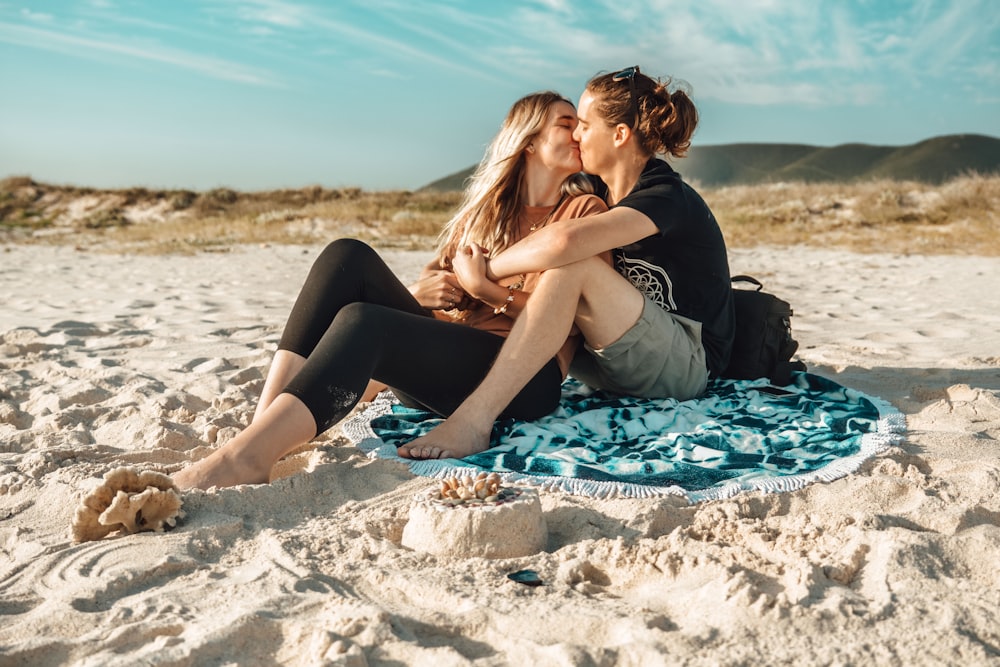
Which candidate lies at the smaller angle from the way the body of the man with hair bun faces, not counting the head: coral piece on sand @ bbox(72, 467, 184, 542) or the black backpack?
the coral piece on sand

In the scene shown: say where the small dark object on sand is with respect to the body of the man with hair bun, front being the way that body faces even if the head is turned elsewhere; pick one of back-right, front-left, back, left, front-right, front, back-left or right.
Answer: left

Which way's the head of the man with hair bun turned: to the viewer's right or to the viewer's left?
to the viewer's left

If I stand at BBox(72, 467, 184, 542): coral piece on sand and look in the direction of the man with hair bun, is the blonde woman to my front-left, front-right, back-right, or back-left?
front-left

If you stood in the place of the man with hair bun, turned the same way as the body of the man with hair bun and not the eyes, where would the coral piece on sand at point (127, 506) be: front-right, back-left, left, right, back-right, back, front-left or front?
front-left

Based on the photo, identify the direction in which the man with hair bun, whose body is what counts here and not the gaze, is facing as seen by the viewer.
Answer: to the viewer's left
